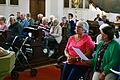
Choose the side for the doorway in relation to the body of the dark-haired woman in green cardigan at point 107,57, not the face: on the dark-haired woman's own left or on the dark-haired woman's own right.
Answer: on the dark-haired woman's own right

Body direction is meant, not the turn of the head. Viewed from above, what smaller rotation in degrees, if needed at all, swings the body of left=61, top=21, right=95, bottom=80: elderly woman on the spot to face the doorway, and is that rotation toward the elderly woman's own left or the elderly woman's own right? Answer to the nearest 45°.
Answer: approximately 135° to the elderly woman's own right

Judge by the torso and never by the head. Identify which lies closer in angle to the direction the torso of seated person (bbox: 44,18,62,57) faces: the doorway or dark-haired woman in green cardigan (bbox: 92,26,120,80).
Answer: the dark-haired woman in green cardigan

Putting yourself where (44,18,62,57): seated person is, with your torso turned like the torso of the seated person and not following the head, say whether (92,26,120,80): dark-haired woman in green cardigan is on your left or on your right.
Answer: on your left

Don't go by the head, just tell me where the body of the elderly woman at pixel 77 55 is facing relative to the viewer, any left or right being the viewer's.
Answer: facing the viewer and to the left of the viewer

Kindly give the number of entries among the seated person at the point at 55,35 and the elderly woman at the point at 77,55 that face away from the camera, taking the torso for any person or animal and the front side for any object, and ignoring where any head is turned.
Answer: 0

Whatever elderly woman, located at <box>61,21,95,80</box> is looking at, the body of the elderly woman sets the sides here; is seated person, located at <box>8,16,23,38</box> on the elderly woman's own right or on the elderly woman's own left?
on the elderly woman's own right

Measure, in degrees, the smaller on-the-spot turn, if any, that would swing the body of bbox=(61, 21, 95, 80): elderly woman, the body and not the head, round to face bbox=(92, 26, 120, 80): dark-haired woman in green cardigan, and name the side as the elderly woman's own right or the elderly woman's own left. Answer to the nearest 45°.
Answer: approximately 90° to the elderly woman's own left

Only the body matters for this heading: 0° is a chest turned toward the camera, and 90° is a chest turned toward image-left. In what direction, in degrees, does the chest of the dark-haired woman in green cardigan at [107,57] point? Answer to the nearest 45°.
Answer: approximately 45°

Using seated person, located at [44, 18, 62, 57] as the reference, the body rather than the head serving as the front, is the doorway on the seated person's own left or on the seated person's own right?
on the seated person's own right
